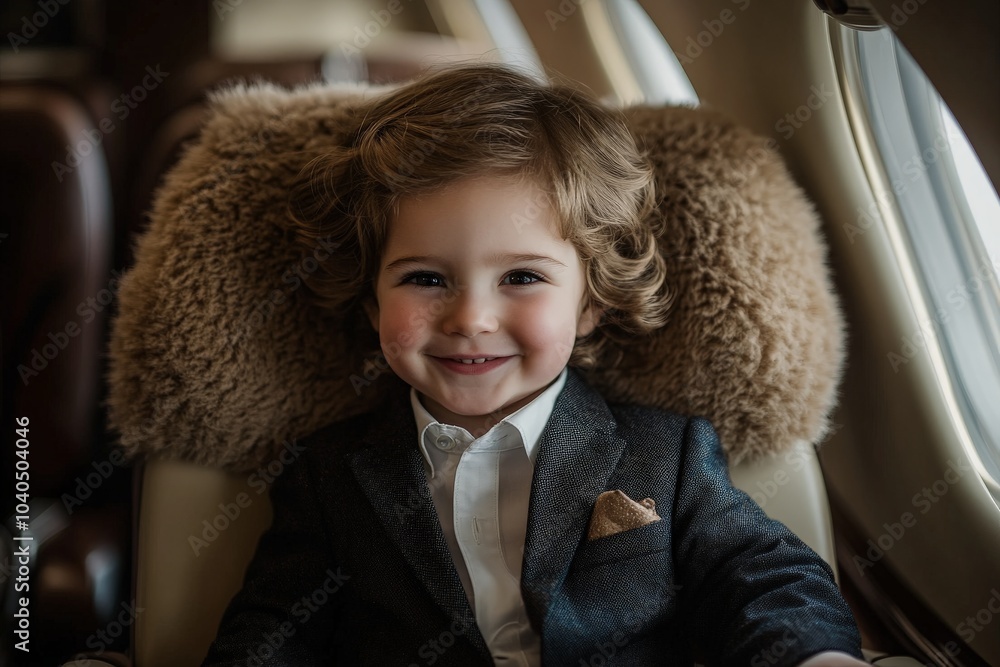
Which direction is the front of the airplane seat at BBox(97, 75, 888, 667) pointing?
toward the camera

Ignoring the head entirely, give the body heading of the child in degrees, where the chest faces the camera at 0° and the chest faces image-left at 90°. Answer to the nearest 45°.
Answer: approximately 0°

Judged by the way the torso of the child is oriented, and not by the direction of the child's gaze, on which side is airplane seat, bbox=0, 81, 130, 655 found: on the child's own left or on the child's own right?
on the child's own right
